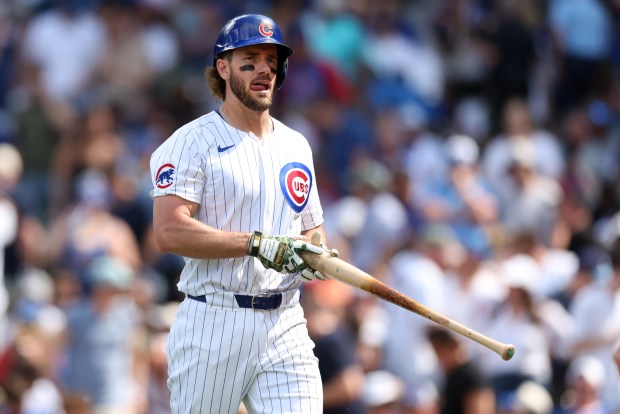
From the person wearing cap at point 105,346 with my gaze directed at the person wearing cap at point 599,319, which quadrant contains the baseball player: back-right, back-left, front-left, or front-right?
front-right

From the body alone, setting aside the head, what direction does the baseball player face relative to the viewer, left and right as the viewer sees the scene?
facing the viewer and to the right of the viewer

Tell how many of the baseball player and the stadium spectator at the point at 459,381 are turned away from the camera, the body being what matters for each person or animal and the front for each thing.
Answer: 0

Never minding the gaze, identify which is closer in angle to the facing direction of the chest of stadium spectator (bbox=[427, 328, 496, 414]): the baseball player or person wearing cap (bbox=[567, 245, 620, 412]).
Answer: the baseball player

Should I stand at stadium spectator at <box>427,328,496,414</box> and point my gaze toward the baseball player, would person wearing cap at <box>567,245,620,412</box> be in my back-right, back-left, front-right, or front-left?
back-left

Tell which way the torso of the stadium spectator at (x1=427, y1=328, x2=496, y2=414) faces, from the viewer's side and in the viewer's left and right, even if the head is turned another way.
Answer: facing the viewer and to the left of the viewer
